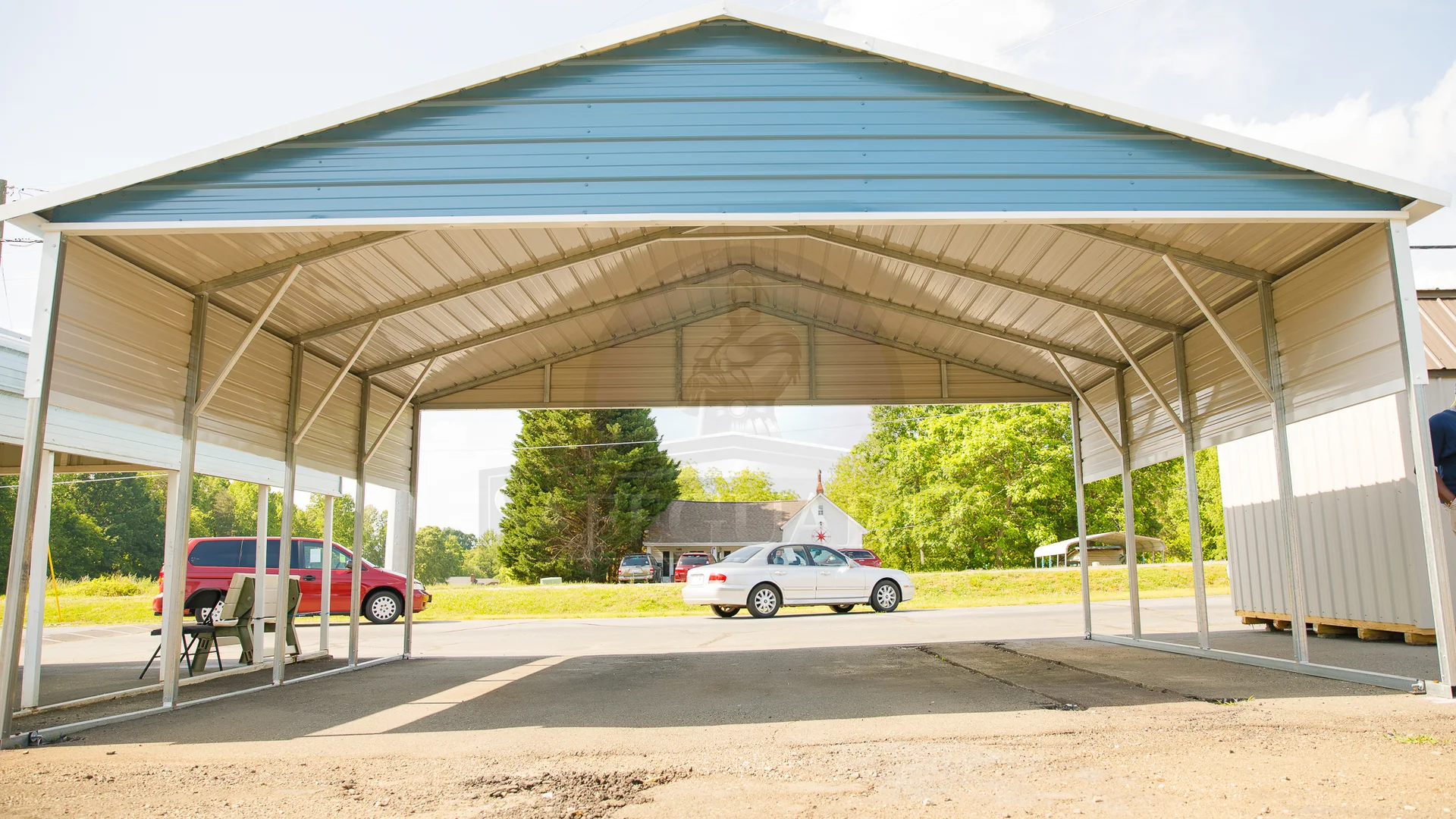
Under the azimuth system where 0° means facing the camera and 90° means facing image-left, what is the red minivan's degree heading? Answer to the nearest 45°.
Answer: approximately 270°

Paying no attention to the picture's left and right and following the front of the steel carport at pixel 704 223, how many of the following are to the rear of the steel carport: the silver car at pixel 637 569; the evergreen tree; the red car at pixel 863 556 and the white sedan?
4

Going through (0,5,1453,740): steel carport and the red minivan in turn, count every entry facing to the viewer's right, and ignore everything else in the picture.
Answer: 1

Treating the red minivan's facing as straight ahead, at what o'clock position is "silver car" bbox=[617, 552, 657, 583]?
The silver car is roughly at 10 o'clock from the red minivan.

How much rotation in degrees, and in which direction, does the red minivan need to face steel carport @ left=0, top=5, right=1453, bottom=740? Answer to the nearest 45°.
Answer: approximately 90° to its right

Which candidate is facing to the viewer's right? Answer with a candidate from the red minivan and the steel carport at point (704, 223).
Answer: the red minivan

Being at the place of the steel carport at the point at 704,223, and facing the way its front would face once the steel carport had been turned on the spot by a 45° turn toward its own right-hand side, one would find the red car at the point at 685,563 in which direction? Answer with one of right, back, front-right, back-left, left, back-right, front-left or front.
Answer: back-right

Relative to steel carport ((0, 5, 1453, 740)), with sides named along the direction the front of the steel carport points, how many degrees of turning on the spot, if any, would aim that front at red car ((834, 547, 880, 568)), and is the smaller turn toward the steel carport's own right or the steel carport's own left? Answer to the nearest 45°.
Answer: approximately 180°

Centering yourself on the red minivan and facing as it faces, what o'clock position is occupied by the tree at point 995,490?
The tree is roughly at 11 o'clock from the red minivan.

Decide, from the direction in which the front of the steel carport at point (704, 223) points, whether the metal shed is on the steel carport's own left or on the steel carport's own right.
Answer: on the steel carport's own left

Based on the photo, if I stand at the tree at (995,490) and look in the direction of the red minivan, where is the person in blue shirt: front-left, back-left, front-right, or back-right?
front-left

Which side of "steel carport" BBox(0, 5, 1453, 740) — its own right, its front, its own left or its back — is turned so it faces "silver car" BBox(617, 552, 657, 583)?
back

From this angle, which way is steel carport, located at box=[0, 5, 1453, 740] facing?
toward the camera

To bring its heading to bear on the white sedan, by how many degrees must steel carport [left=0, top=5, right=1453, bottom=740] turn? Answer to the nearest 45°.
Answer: approximately 180°

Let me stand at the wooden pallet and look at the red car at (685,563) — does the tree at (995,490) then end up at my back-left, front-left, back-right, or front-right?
front-right

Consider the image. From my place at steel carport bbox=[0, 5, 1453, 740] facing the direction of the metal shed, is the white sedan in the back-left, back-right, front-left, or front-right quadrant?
front-left
